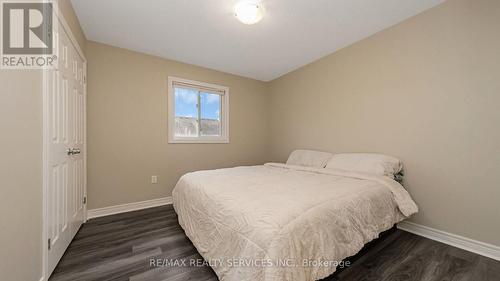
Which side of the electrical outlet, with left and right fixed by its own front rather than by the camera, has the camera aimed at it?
front

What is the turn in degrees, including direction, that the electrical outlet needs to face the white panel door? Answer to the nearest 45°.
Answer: approximately 45° to its right

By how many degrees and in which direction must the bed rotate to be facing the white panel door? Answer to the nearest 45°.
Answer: approximately 45° to its right

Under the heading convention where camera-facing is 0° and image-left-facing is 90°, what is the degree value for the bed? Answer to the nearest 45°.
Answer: approximately 45°

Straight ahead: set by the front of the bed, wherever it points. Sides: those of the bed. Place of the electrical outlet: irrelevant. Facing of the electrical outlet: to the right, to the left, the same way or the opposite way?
to the left

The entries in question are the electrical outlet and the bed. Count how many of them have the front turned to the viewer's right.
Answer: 0

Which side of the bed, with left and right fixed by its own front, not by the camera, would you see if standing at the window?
right

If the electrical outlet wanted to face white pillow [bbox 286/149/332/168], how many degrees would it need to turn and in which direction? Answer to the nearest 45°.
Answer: approximately 45° to its left

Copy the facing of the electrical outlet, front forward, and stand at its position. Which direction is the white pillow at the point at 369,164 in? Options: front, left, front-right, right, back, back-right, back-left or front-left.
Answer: front-left
